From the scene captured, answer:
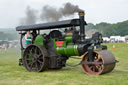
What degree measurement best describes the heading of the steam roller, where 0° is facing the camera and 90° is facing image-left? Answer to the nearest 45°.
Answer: approximately 315°
